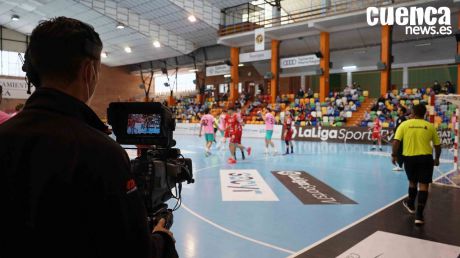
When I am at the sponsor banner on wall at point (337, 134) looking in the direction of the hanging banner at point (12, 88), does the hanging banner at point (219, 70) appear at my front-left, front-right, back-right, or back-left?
front-right

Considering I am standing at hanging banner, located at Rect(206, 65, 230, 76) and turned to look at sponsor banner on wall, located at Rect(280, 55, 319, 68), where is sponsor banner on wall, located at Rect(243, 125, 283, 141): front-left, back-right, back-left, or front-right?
front-right

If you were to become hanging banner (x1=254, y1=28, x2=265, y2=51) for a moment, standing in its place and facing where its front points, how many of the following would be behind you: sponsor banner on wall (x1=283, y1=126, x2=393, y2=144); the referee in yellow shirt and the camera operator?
0

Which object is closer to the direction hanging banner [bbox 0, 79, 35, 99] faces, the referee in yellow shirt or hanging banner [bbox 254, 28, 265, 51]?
the referee in yellow shirt

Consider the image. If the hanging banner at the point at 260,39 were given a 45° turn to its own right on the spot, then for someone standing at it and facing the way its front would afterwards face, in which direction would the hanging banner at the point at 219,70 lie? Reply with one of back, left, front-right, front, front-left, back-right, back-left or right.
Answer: right

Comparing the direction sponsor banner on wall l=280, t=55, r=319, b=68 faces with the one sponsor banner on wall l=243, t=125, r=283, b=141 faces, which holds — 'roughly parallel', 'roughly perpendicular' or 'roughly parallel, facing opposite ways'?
roughly parallel

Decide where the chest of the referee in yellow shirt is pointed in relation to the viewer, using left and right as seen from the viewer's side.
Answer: facing away from the viewer

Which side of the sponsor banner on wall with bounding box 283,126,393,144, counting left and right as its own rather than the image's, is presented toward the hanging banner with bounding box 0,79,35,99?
right

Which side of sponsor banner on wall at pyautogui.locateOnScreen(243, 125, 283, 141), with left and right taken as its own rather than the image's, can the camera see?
front

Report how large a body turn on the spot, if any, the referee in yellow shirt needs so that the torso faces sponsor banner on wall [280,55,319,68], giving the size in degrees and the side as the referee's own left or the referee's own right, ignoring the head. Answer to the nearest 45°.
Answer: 0° — they already face it

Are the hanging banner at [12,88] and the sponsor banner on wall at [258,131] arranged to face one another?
no

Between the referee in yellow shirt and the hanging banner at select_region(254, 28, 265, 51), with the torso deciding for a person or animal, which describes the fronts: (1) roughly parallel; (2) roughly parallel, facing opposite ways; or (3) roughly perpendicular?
roughly parallel, facing opposite ways

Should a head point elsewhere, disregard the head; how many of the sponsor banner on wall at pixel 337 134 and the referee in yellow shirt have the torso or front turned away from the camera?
1

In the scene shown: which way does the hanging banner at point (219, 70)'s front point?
toward the camera

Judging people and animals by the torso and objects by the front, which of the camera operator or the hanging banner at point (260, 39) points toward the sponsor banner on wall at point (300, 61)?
the camera operator

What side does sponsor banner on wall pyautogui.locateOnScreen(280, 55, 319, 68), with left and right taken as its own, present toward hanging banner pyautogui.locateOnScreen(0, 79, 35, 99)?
right

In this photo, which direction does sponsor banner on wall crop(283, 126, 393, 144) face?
toward the camera

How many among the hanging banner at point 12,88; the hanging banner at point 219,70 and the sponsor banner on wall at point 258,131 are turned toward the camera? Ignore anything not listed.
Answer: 3

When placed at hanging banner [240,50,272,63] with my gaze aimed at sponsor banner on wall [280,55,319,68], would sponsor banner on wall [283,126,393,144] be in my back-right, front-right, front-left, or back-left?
front-right

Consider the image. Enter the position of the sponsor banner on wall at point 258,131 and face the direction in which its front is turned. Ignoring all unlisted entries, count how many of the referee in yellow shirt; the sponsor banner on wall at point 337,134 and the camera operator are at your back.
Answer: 0
